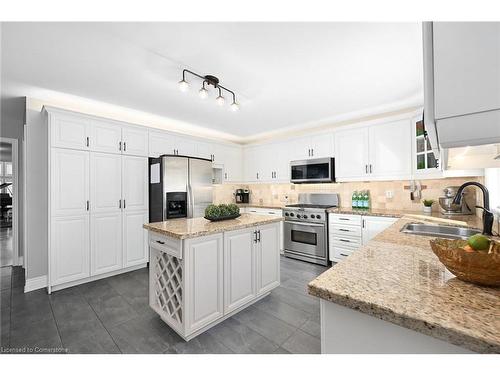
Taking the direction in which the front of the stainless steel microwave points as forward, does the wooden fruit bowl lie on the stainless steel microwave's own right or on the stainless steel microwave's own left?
on the stainless steel microwave's own left

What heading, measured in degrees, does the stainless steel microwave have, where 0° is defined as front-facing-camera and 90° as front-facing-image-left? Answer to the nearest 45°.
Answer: approximately 45°

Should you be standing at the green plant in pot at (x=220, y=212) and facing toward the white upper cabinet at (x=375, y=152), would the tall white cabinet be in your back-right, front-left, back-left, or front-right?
back-left

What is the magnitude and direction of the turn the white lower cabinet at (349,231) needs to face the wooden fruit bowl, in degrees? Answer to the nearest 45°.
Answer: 0° — it already faces it

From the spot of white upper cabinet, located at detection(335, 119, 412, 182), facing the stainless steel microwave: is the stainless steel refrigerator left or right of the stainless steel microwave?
left

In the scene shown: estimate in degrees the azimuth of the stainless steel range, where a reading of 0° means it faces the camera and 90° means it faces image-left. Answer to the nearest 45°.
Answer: approximately 45°
